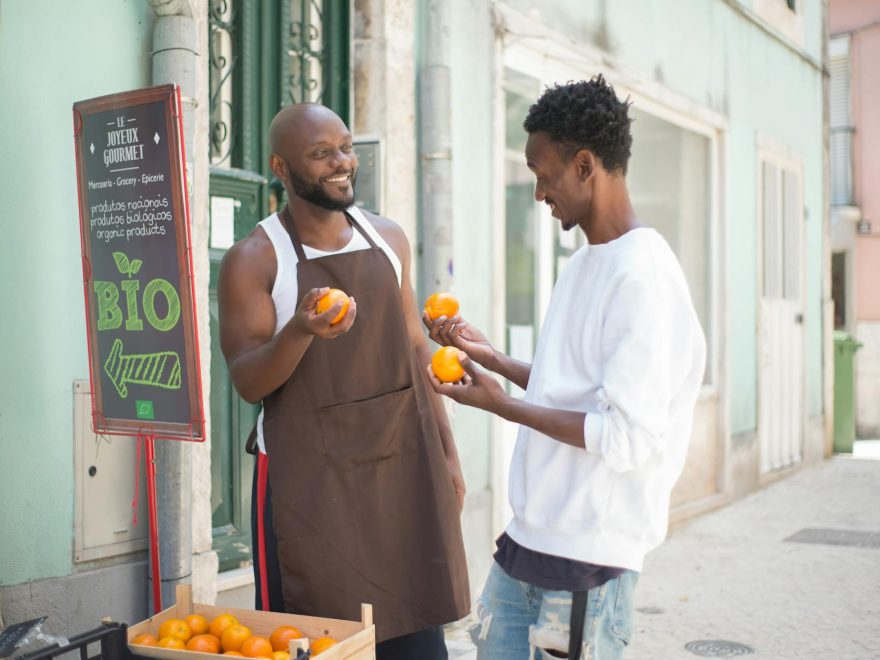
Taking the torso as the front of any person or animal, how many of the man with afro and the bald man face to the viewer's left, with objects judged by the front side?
1

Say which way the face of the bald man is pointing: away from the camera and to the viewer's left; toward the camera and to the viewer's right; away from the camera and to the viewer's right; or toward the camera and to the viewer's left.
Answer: toward the camera and to the viewer's right

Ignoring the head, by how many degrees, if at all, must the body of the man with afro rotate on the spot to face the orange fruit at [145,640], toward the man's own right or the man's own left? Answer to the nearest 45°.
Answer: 0° — they already face it

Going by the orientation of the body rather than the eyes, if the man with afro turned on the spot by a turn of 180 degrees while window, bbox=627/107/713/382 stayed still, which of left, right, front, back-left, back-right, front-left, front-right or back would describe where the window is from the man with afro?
left

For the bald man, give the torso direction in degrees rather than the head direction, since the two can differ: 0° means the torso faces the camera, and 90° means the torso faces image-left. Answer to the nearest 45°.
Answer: approximately 315°

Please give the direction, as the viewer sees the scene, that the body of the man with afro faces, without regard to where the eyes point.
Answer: to the viewer's left

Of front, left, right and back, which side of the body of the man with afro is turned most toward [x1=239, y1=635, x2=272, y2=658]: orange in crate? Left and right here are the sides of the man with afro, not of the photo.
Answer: front

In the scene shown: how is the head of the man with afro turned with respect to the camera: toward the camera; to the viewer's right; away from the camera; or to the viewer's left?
to the viewer's left

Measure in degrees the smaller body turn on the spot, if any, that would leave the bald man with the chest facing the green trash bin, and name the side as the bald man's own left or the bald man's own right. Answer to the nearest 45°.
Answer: approximately 90° to the bald man's own left

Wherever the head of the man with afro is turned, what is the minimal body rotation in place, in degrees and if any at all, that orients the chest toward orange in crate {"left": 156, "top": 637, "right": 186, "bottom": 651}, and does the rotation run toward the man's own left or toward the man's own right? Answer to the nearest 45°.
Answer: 0° — they already face it

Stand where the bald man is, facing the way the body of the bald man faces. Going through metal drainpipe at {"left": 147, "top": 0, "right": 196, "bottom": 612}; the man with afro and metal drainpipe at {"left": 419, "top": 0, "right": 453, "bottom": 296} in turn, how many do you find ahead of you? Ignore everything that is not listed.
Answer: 1
